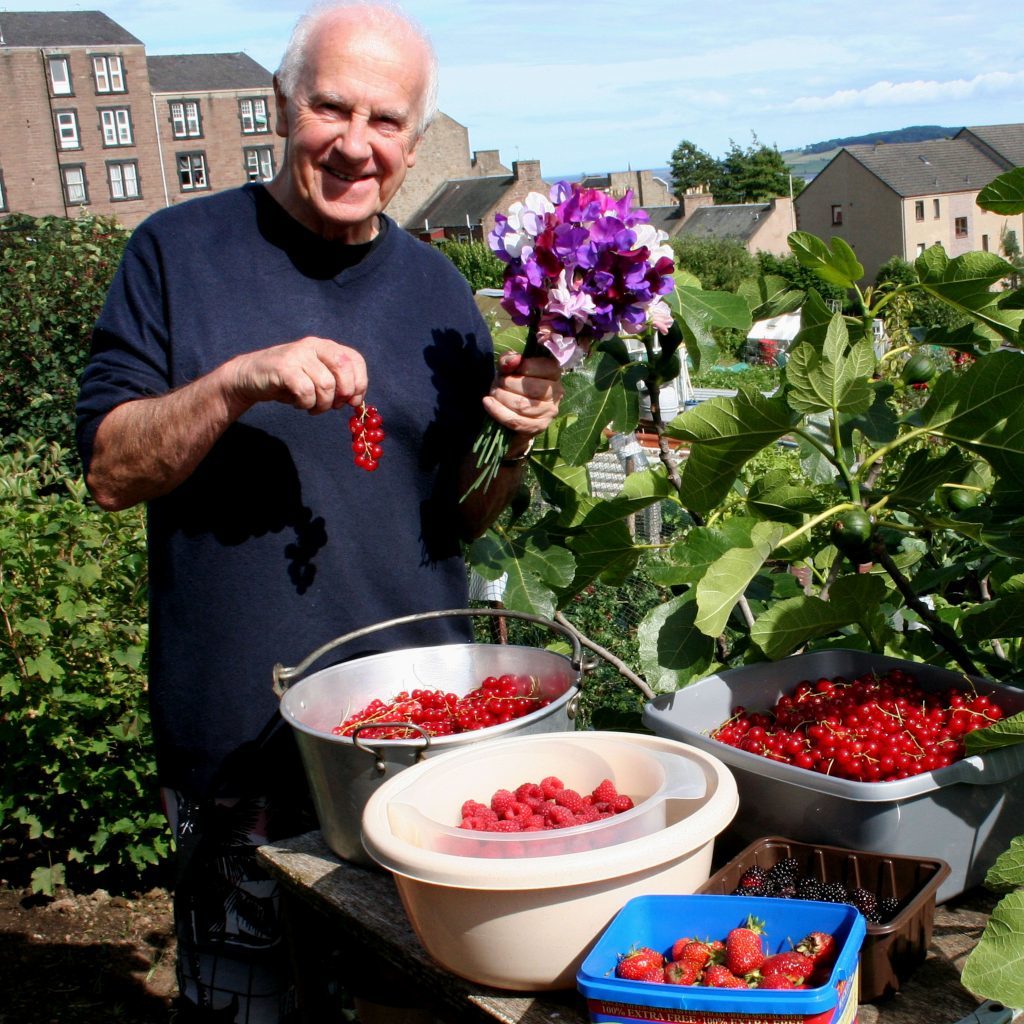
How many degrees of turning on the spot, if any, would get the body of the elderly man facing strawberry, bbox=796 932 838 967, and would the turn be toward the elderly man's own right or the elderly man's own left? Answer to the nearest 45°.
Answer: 0° — they already face it

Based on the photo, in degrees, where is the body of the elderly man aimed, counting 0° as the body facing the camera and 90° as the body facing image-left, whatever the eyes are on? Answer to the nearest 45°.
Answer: approximately 315°

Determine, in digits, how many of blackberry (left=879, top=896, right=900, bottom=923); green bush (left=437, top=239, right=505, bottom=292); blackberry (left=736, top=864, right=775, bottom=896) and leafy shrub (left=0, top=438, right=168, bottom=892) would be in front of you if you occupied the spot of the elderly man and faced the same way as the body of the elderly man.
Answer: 2

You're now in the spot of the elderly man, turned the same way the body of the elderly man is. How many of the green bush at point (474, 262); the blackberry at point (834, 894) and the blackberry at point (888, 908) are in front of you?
2

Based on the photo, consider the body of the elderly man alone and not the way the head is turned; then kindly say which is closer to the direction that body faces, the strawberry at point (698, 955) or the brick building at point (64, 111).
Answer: the strawberry
